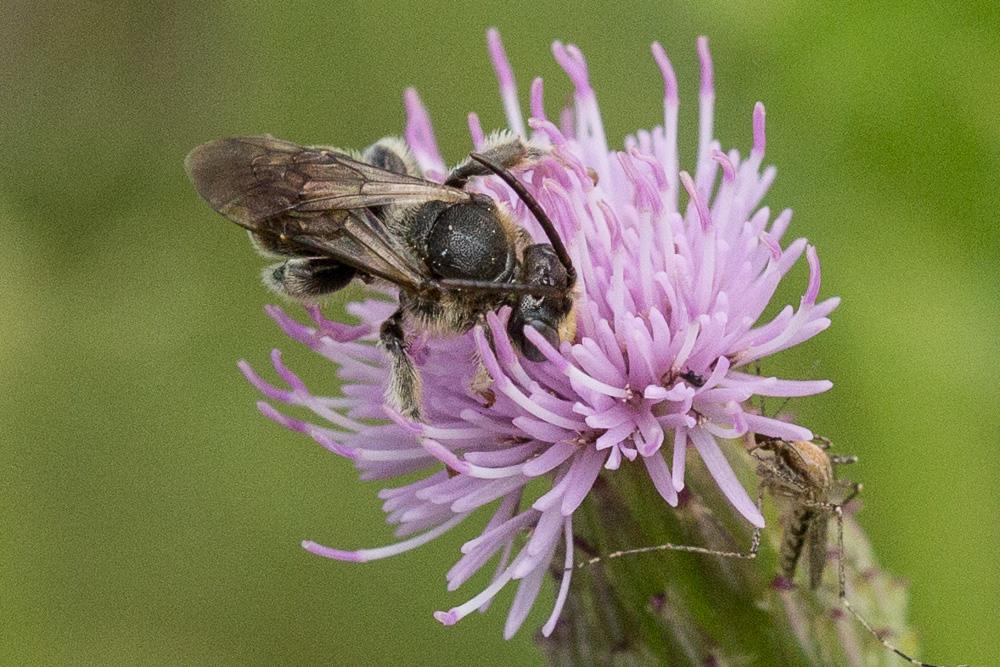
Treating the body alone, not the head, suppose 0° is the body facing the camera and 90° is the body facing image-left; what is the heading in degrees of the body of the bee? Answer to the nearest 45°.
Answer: approximately 270°
